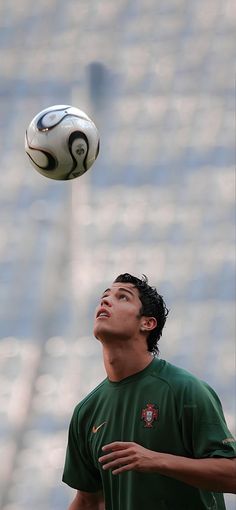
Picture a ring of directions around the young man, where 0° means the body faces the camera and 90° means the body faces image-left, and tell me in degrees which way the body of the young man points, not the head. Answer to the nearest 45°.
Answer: approximately 45°

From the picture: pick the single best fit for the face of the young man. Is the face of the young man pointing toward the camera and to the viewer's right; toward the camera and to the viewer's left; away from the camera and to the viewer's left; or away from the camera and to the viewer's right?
toward the camera and to the viewer's left
